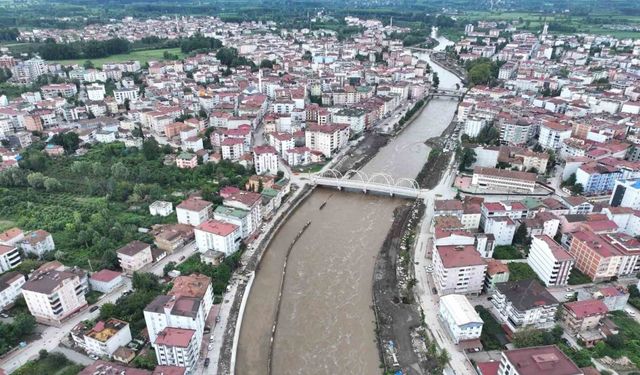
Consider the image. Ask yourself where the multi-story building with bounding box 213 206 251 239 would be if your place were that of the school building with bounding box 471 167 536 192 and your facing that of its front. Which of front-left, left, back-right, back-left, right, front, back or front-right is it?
front-right

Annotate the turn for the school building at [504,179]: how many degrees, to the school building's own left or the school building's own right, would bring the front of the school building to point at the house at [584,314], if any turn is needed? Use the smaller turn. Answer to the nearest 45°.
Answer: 0° — it already faces it

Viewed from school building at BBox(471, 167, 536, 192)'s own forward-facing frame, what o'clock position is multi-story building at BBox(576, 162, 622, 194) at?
The multi-story building is roughly at 8 o'clock from the school building.

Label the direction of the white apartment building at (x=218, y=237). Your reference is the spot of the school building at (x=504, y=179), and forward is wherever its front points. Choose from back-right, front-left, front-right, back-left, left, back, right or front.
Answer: front-right

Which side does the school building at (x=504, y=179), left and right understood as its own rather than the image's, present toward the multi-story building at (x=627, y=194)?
left

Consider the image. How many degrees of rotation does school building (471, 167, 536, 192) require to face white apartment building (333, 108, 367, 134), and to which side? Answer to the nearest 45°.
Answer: approximately 135° to its right

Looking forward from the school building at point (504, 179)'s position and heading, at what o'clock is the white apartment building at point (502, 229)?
The white apartment building is roughly at 12 o'clock from the school building.

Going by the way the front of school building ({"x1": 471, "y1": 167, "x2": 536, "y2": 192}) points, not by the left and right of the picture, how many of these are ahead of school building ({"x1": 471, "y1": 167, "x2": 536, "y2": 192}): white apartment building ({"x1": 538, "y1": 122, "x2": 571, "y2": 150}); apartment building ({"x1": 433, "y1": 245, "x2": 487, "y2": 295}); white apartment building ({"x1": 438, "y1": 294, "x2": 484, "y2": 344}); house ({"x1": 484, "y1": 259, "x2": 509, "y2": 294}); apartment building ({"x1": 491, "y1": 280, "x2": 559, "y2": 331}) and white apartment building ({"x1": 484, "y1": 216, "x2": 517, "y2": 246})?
5

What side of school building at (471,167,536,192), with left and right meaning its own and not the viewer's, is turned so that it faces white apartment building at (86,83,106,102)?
right

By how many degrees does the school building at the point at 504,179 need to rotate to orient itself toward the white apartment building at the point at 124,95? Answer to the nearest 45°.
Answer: approximately 90° to its right

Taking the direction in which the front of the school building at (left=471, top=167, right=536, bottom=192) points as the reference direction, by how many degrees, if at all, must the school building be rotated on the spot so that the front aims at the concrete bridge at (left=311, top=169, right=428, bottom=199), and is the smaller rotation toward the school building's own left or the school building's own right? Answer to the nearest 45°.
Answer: approximately 90° to the school building's own right

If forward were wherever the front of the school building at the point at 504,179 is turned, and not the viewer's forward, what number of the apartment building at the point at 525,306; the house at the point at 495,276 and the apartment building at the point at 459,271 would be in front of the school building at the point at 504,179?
3

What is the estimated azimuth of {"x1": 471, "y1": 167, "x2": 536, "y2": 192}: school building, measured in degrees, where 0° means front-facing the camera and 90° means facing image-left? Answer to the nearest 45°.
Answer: approximately 0°

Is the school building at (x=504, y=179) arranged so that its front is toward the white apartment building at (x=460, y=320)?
yes

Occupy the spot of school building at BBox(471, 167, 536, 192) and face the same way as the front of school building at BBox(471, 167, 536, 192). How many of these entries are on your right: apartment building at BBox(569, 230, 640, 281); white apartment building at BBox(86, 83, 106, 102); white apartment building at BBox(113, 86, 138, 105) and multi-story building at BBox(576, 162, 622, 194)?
2

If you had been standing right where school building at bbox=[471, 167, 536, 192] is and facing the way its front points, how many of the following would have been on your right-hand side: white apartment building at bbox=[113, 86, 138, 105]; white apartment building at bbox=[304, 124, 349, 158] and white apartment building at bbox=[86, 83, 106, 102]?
3
